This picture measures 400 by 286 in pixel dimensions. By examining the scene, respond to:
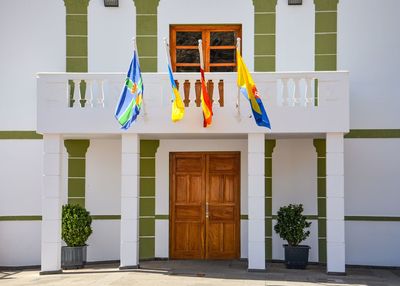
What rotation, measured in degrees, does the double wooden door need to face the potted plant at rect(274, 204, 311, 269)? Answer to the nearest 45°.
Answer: approximately 45° to its left

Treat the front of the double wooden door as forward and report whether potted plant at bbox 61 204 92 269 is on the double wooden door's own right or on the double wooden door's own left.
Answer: on the double wooden door's own right

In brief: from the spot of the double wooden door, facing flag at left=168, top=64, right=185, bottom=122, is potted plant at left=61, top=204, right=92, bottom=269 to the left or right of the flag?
right

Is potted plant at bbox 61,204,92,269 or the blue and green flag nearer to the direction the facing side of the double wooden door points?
the blue and green flag

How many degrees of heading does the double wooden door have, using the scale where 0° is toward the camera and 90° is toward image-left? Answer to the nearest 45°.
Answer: approximately 0°

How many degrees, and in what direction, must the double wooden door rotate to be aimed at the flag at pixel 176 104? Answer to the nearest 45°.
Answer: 0° — it already faces it
